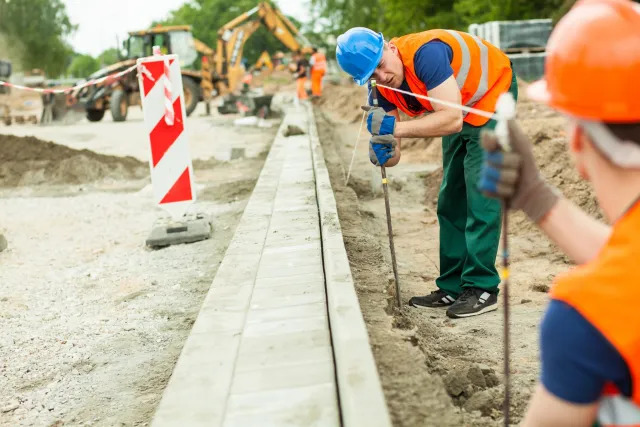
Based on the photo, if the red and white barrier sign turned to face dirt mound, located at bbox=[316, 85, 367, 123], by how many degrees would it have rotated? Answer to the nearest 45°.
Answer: approximately 180°

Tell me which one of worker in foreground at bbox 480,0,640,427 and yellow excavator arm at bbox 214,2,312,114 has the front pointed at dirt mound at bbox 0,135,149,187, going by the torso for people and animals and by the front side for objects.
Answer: the worker in foreground

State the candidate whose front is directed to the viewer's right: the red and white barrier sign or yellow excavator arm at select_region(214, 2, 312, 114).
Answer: the yellow excavator arm

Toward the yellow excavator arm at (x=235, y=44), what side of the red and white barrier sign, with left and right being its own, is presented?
back

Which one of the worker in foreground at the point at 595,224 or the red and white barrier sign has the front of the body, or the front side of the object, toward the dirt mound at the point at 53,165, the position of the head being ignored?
the worker in foreground

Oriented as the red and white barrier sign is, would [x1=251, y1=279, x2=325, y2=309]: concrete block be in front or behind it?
in front

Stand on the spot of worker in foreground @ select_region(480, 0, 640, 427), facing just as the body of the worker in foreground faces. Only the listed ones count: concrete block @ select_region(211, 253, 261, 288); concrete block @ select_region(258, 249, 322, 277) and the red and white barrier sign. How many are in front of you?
3

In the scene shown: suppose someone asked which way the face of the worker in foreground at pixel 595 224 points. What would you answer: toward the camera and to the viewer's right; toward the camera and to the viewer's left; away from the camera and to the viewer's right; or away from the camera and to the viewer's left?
away from the camera and to the viewer's left

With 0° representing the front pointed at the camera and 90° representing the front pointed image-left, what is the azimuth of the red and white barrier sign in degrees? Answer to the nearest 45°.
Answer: approximately 0°

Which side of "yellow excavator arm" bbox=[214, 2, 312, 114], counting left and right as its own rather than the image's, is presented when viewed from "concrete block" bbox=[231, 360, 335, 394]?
right

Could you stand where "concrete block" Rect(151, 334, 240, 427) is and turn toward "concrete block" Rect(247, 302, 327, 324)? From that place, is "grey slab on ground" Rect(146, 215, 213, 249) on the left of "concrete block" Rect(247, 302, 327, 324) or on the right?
left

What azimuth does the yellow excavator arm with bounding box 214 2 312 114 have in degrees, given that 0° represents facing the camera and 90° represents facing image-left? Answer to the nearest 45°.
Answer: approximately 270°

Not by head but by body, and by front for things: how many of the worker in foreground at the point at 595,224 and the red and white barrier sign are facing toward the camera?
1

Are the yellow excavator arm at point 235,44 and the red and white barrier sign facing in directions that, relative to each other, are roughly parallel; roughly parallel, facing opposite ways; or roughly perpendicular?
roughly perpendicular
